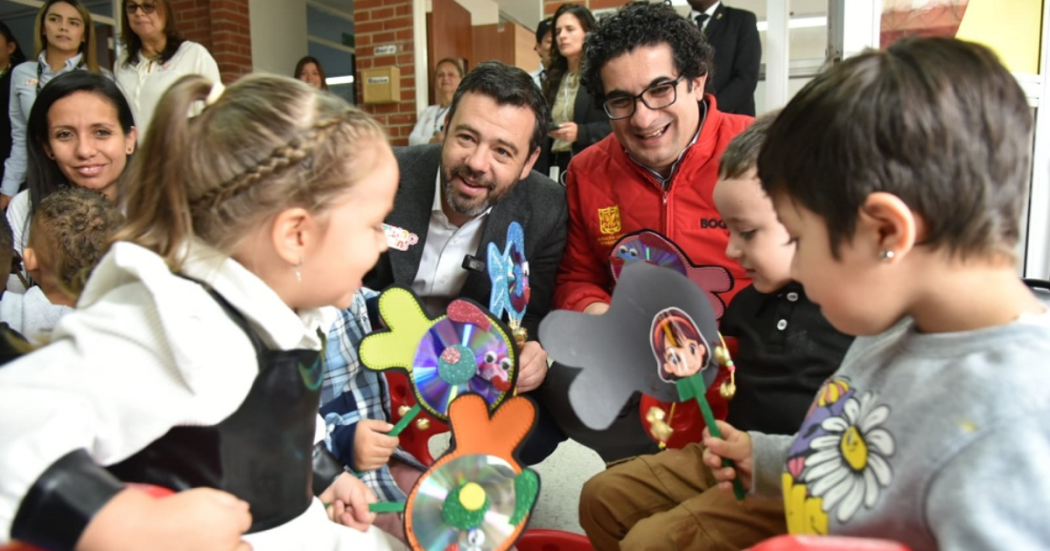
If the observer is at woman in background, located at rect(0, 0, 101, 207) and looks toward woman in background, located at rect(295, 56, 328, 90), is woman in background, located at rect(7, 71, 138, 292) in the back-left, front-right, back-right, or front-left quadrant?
back-right

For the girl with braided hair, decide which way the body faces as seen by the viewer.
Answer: to the viewer's right

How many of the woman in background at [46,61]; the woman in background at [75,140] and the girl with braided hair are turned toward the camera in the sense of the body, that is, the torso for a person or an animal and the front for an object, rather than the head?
2

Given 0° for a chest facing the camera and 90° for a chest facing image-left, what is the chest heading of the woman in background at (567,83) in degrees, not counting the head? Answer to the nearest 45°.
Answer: approximately 45°
